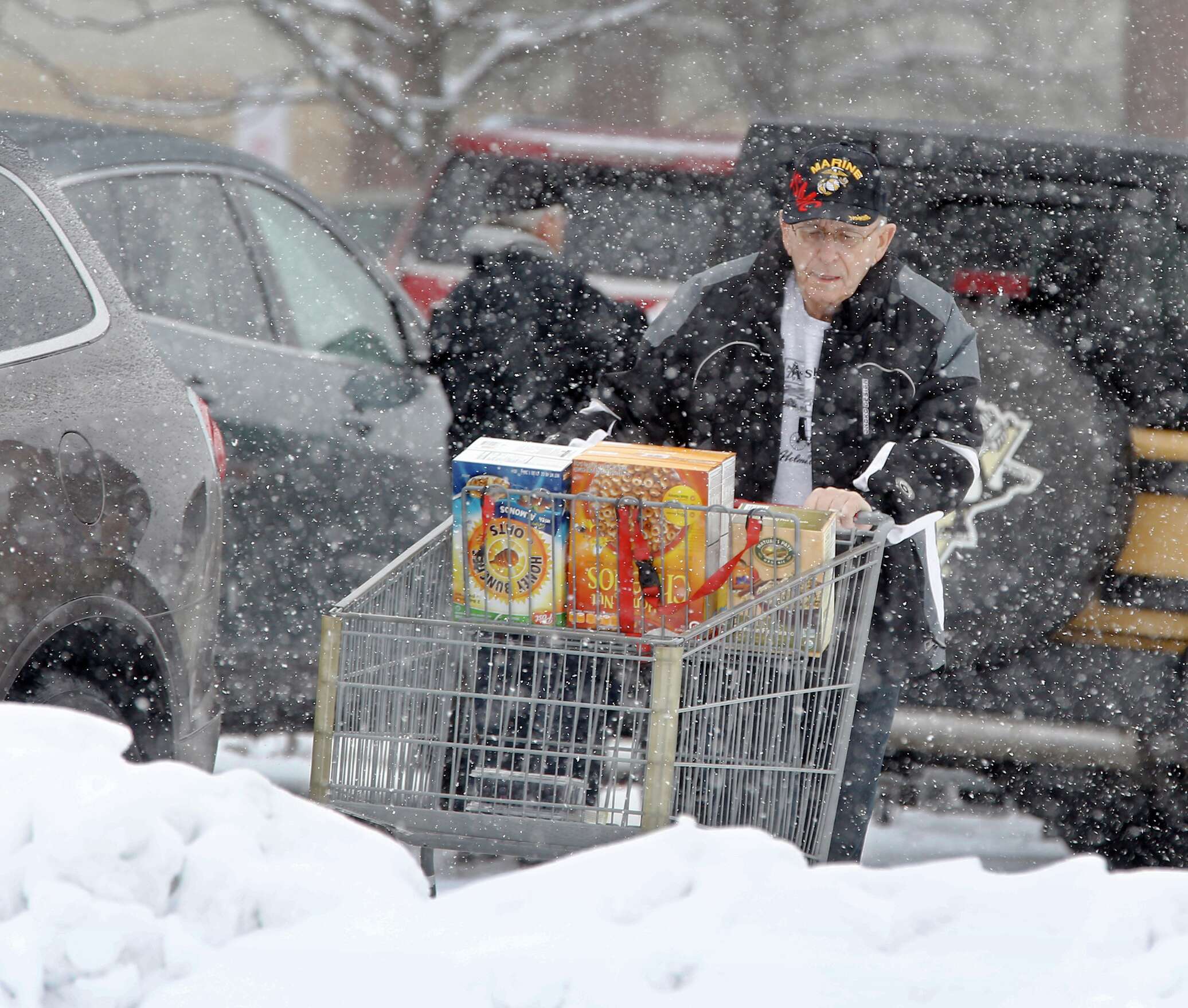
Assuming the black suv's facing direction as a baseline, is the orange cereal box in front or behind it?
behind

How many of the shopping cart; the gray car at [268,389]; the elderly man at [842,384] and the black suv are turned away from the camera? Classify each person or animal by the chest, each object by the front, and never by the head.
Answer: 1

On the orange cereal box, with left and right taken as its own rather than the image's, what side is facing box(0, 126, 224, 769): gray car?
right

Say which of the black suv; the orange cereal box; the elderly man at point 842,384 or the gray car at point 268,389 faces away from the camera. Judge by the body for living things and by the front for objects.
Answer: the black suv

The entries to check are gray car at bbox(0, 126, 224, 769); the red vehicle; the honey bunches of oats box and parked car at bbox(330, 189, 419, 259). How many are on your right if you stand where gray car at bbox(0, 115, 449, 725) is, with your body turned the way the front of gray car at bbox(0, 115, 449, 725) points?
2

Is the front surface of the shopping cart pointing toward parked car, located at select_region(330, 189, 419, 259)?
no

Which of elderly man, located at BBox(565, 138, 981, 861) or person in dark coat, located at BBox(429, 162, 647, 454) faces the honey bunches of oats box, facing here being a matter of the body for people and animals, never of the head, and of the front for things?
the elderly man

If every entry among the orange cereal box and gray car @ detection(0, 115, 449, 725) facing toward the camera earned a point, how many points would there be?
1

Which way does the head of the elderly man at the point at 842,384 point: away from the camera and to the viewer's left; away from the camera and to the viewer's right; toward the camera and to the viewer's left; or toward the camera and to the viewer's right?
toward the camera and to the viewer's left

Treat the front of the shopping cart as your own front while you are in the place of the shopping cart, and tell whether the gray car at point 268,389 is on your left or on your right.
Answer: on your right

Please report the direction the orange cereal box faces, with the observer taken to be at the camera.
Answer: facing the viewer

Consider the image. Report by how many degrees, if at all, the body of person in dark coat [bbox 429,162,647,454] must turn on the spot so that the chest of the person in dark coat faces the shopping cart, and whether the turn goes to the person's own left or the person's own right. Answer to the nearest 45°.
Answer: approximately 135° to the person's own right

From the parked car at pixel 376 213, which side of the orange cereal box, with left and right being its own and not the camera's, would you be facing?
back

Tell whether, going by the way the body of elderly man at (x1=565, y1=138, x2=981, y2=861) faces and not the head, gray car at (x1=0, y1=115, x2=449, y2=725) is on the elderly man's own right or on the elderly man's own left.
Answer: on the elderly man's own right

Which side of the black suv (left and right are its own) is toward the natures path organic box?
back

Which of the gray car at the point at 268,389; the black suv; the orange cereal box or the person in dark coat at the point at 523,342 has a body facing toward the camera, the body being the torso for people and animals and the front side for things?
the orange cereal box

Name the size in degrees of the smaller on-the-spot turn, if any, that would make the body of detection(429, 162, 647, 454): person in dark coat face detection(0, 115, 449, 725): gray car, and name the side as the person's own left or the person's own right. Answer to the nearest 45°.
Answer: approximately 90° to the person's own left

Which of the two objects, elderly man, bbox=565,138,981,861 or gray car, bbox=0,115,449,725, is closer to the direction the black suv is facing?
the gray car

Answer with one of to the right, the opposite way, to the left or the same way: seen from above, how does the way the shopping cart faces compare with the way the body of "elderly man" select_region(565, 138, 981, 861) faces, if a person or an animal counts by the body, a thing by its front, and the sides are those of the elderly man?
the same way
